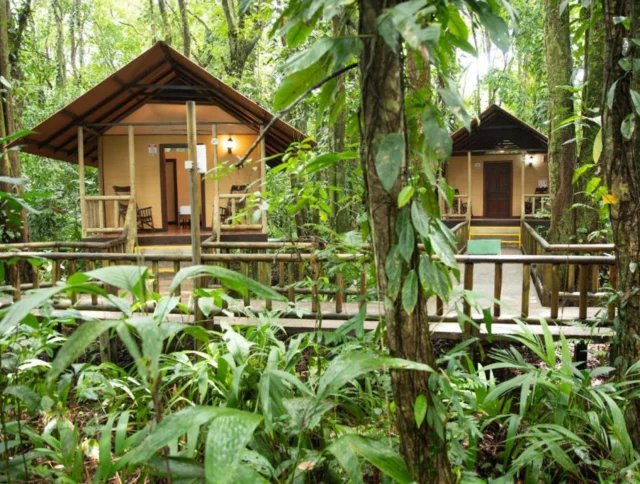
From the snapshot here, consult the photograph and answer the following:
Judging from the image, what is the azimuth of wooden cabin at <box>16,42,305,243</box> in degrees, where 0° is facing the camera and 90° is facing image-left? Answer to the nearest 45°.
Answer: approximately 0°

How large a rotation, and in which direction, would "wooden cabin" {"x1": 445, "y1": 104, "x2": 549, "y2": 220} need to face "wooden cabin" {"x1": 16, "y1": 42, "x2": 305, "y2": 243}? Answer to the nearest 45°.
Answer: approximately 45° to its right

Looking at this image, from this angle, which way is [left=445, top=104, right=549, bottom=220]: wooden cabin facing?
toward the camera

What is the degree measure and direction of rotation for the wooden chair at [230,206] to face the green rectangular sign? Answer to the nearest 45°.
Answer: approximately 90° to its left

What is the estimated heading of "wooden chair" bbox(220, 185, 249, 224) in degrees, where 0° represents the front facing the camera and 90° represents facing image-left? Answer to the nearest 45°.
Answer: approximately 45°

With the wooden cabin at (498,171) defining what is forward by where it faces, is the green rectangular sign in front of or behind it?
in front

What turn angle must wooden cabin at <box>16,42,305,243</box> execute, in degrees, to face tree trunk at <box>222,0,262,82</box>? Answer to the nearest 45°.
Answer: approximately 135° to its left

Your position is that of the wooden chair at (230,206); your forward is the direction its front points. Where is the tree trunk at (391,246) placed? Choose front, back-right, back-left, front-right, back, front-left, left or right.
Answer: front-left

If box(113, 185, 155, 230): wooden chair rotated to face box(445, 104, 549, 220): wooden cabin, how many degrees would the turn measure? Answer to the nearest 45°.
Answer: approximately 45° to its left

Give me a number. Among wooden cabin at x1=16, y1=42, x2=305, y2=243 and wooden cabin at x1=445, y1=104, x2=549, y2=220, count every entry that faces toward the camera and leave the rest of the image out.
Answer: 2

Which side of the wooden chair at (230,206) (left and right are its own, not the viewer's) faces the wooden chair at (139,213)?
front

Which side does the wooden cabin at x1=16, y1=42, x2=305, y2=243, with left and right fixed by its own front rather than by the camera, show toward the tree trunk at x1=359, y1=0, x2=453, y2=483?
front

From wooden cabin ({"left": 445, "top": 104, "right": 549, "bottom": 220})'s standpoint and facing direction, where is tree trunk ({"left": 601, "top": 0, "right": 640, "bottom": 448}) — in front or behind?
in front

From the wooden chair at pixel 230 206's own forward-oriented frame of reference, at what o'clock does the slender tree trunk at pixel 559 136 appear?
The slender tree trunk is roughly at 9 o'clock from the wooden chair.
